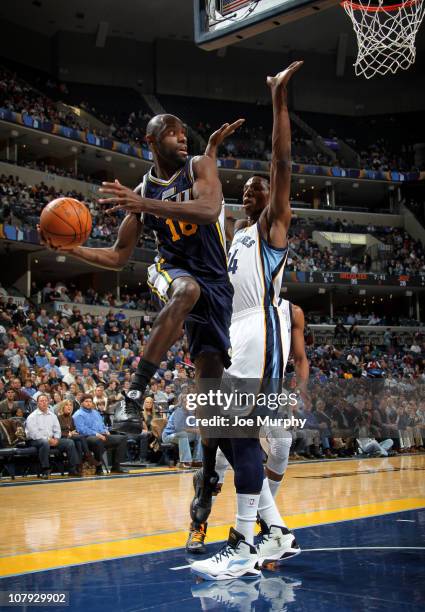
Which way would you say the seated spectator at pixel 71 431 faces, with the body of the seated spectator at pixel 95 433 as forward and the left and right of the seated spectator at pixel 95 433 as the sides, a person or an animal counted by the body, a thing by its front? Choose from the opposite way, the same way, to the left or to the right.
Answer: the same way

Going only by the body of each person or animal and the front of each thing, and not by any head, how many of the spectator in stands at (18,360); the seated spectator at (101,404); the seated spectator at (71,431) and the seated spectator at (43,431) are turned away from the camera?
0

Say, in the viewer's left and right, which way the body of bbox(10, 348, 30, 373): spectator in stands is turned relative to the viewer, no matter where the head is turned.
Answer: facing the viewer and to the right of the viewer

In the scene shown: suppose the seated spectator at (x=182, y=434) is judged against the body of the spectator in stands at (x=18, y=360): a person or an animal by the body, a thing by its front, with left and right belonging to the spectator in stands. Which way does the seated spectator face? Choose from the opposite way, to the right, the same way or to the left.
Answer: the same way

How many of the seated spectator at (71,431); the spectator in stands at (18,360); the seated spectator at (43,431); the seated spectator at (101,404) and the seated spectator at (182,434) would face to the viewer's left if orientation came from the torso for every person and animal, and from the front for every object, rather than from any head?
0

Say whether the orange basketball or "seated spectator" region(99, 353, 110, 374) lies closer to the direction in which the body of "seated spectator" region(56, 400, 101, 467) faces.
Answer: the orange basketball

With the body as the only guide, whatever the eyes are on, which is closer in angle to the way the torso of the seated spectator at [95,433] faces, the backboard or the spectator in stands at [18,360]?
the backboard

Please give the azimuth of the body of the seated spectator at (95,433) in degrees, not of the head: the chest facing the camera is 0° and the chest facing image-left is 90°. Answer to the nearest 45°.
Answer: approximately 315°

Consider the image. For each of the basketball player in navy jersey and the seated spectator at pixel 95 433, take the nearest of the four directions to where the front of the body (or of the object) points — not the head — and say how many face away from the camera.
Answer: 0

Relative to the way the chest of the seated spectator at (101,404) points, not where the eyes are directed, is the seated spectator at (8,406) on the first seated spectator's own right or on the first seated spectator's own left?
on the first seated spectator's own right

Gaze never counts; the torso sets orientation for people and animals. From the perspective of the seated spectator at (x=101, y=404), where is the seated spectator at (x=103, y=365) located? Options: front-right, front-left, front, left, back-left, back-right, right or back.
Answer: back-left

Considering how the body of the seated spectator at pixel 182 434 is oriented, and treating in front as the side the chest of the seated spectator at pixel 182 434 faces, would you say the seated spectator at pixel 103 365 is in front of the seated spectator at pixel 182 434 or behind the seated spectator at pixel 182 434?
behind

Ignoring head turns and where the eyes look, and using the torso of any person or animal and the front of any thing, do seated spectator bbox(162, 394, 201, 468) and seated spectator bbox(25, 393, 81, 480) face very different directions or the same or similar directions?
same or similar directions
